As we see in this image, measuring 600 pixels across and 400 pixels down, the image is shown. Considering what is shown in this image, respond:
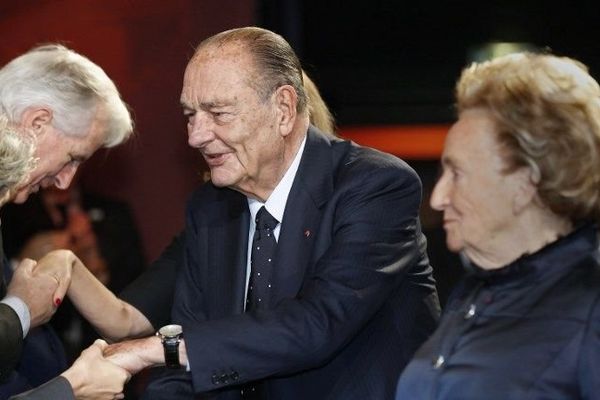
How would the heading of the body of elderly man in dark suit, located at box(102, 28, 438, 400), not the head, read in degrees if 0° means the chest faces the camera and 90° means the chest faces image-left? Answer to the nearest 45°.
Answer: approximately 45°

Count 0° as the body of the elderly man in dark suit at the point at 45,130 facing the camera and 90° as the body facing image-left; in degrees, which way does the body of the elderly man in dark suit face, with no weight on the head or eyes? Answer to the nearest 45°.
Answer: approximately 270°

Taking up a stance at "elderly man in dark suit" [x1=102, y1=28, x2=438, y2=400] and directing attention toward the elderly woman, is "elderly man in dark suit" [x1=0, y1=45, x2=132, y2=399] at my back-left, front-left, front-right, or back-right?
back-right

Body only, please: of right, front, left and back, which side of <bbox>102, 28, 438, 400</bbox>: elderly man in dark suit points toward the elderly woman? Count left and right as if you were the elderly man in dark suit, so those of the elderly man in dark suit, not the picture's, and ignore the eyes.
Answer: left

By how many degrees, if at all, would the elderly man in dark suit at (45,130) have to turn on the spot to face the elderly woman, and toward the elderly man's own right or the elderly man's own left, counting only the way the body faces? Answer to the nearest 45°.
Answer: approximately 45° to the elderly man's own right

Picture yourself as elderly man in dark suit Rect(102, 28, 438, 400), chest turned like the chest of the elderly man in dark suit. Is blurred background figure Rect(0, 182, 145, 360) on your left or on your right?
on your right

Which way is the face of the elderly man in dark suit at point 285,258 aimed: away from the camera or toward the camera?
toward the camera

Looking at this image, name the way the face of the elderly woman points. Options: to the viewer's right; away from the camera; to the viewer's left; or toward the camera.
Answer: to the viewer's left

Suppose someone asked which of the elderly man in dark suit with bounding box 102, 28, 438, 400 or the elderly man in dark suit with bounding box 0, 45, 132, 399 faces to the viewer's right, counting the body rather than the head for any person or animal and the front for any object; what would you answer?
the elderly man in dark suit with bounding box 0, 45, 132, 399

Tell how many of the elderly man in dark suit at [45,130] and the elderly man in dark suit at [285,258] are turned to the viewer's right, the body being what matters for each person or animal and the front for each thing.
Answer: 1
